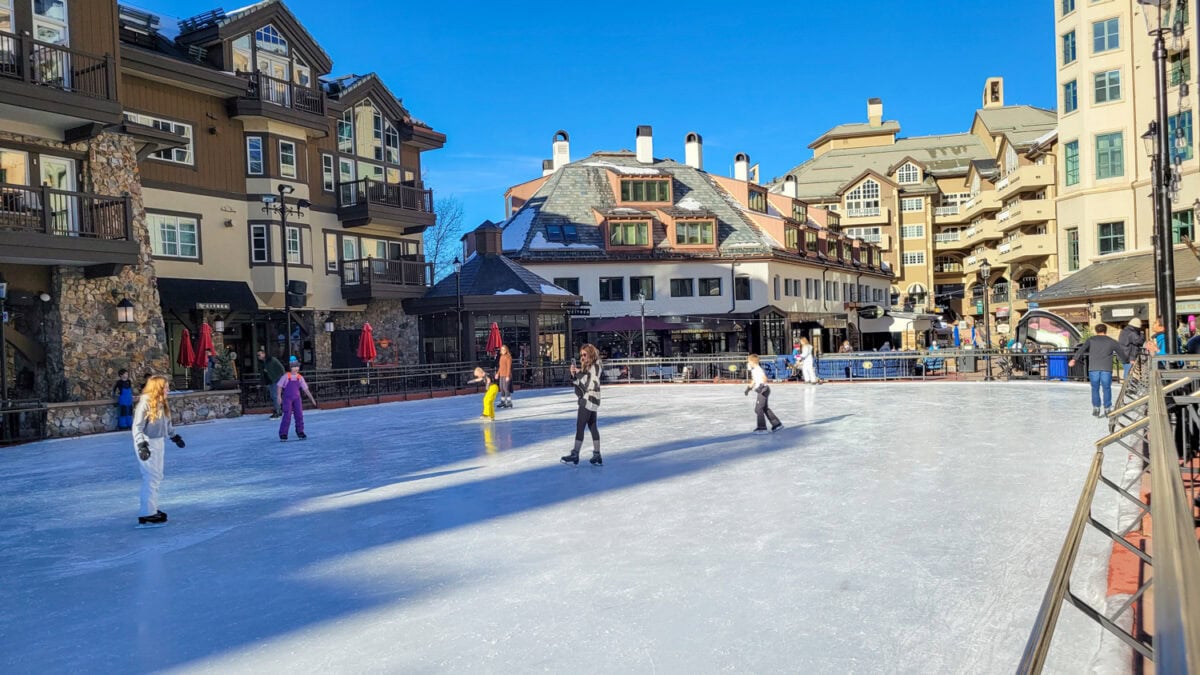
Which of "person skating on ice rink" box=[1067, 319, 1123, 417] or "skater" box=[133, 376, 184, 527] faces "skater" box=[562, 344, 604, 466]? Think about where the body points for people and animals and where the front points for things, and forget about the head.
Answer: "skater" box=[133, 376, 184, 527]

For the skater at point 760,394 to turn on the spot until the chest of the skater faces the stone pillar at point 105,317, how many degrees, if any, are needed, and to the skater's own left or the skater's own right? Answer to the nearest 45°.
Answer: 0° — they already face it

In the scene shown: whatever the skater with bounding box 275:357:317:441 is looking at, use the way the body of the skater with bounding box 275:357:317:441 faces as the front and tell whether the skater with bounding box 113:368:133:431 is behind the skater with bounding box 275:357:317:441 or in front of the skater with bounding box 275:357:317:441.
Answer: behind

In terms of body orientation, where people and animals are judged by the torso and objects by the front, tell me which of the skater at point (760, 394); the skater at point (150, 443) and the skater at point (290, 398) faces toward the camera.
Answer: the skater at point (290, 398)

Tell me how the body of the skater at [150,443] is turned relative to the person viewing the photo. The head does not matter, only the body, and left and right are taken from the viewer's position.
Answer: facing to the right of the viewer

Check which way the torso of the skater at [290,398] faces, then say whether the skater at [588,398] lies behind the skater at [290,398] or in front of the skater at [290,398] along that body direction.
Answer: in front

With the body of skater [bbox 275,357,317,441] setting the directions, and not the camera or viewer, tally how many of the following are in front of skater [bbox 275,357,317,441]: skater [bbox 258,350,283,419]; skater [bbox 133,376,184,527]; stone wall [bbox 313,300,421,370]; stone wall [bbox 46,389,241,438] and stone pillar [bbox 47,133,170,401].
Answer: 1

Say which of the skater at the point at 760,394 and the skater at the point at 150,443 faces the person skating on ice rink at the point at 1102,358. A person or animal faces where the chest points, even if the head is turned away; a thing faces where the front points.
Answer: the skater at the point at 150,443

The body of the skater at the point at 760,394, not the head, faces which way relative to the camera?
to the viewer's left

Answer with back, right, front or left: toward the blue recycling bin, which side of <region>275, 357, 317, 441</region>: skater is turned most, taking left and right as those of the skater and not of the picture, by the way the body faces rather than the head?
left

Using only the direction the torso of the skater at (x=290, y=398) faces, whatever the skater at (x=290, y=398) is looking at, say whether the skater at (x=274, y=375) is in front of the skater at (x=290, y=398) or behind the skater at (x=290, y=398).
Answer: behind

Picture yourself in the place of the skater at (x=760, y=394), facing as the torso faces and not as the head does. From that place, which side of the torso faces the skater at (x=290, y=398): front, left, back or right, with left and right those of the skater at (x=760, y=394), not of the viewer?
front

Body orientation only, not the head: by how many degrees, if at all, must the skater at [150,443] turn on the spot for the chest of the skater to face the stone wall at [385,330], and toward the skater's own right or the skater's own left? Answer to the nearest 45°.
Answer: approximately 90° to the skater's own left

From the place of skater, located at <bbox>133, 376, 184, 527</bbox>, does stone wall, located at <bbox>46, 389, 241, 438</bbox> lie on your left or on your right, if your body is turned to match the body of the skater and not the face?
on your left
